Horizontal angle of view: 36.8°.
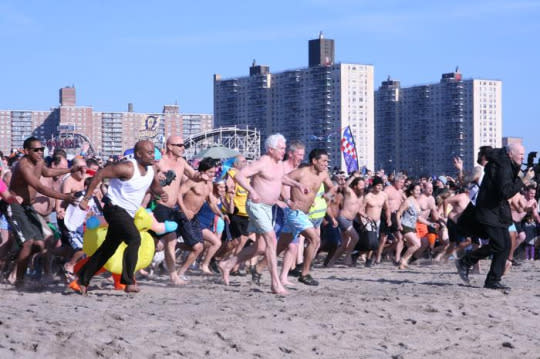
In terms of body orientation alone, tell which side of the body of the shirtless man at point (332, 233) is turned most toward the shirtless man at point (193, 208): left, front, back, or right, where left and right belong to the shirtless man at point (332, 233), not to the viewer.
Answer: right

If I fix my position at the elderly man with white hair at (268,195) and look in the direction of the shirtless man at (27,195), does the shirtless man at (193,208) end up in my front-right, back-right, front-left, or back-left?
front-right

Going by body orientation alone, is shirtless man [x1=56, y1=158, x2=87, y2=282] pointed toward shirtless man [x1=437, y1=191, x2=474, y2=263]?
no

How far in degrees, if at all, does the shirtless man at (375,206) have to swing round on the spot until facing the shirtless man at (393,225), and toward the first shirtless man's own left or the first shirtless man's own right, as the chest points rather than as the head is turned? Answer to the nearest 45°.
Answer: approximately 90° to the first shirtless man's own left

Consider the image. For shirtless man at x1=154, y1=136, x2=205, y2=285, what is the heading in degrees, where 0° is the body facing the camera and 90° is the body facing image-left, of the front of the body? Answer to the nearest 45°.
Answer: approximately 315°

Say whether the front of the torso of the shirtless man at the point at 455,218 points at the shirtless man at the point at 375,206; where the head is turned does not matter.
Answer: no

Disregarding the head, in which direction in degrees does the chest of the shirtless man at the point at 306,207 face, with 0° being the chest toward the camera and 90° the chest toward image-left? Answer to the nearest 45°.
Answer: approximately 315°

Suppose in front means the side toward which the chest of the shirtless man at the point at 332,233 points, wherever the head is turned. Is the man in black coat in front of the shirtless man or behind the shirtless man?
in front

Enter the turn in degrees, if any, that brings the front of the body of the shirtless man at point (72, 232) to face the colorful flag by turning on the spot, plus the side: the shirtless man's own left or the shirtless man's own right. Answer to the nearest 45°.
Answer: approximately 90° to the shirtless man's own left

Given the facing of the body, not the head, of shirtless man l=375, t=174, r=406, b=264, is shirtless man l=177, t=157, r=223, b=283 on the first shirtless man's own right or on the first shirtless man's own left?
on the first shirtless man's own right

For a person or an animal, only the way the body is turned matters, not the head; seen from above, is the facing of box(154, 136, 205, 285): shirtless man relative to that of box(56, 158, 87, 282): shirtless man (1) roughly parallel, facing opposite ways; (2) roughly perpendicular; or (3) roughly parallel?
roughly parallel

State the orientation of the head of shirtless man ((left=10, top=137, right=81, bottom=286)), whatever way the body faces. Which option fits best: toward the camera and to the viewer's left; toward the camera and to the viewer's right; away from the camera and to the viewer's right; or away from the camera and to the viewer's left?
toward the camera and to the viewer's right

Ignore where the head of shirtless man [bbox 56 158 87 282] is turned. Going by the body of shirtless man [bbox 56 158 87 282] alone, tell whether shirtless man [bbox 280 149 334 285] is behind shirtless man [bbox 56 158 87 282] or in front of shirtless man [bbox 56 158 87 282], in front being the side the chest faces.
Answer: in front

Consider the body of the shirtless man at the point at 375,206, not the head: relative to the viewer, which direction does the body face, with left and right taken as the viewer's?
facing the viewer and to the right of the viewer

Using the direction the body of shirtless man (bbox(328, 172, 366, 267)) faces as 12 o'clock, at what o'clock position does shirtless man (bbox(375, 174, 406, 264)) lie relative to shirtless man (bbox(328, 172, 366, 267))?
shirtless man (bbox(375, 174, 406, 264)) is roughly at 9 o'clock from shirtless man (bbox(328, 172, 366, 267)).

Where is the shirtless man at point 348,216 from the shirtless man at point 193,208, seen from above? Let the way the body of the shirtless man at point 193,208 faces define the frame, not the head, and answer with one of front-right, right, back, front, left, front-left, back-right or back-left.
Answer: left
